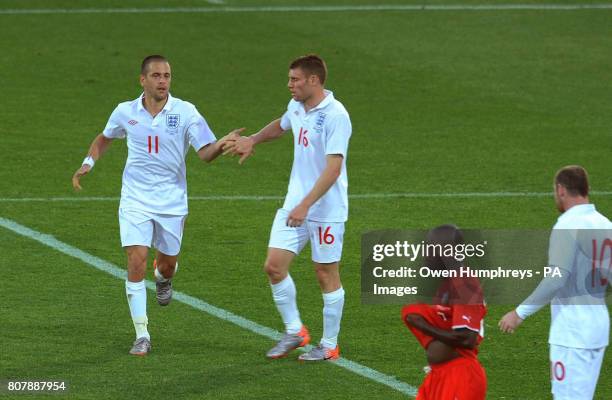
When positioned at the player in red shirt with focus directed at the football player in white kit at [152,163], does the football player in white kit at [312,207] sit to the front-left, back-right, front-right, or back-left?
front-right

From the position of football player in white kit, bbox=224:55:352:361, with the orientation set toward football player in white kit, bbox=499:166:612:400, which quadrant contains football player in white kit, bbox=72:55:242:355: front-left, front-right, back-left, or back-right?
back-right

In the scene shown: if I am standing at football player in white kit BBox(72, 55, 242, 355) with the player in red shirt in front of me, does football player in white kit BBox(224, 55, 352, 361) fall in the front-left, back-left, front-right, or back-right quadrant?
front-left

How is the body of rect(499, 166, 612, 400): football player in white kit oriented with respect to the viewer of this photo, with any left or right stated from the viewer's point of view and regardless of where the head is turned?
facing away from the viewer and to the left of the viewer

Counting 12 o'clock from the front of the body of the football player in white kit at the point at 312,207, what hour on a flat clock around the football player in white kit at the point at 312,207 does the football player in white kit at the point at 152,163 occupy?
the football player in white kit at the point at 152,163 is roughly at 2 o'clock from the football player in white kit at the point at 312,207.

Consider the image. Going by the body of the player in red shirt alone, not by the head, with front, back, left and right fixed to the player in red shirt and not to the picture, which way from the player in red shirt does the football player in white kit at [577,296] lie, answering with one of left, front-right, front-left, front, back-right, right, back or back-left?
back-left

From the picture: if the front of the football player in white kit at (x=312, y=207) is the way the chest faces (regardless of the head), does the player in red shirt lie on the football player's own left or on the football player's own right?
on the football player's own left

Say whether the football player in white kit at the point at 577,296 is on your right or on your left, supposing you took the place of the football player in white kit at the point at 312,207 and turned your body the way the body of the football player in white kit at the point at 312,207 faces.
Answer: on your left

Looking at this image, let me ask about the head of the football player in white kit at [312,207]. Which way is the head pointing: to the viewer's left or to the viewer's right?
to the viewer's left

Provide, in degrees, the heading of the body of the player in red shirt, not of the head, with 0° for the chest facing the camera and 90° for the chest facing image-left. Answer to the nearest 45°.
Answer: approximately 45°

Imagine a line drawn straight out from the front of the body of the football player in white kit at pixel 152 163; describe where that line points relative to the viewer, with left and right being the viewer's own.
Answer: facing the viewer
